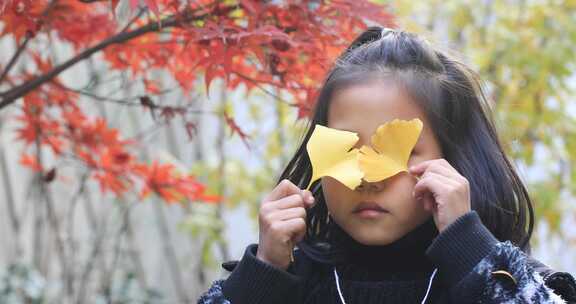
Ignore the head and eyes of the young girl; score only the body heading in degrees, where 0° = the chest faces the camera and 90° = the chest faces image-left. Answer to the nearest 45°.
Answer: approximately 0°
